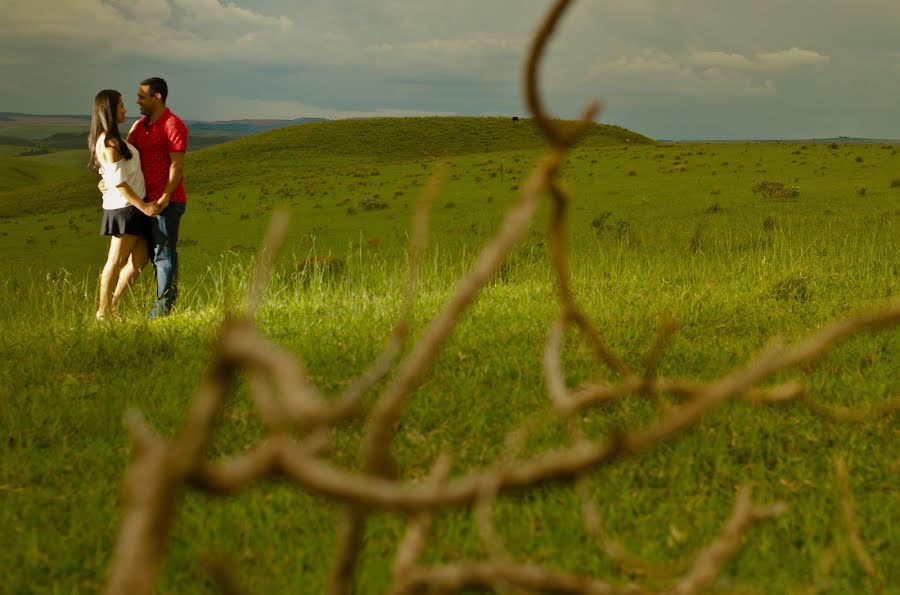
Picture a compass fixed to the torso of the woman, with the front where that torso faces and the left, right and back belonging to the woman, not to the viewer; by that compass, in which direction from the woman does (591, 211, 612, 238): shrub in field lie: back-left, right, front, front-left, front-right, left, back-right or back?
front-left

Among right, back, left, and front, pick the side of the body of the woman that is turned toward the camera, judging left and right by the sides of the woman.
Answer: right

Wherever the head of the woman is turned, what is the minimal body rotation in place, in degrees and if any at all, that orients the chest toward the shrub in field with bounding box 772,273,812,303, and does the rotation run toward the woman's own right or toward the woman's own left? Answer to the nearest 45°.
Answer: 0° — they already face it

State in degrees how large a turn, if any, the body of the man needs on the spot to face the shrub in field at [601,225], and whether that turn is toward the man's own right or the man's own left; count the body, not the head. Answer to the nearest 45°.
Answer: approximately 180°

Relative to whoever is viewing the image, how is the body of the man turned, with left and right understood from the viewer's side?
facing the viewer and to the left of the viewer

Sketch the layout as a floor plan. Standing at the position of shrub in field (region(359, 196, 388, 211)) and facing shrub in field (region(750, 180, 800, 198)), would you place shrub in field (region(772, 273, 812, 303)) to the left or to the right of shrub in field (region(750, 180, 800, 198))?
right

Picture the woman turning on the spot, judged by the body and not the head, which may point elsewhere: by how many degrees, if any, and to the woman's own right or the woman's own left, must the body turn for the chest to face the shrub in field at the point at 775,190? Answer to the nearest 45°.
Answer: approximately 45° to the woman's own left

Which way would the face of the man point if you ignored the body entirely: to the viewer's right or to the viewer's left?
to the viewer's left

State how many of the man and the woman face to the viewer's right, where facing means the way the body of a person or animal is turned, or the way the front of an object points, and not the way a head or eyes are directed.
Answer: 1

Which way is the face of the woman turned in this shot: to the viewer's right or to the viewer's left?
to the viewer's right

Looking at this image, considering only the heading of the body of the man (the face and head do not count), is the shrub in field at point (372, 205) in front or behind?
behind

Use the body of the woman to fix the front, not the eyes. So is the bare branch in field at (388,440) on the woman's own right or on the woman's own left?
on the woman's own right

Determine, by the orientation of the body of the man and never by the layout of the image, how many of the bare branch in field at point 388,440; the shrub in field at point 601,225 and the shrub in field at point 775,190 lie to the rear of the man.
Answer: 2
